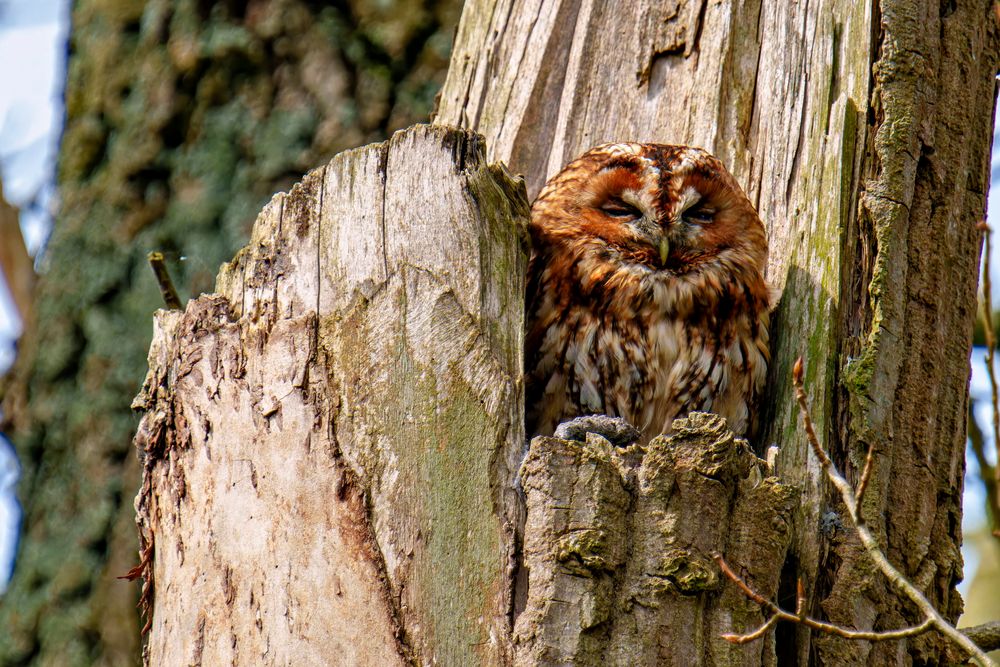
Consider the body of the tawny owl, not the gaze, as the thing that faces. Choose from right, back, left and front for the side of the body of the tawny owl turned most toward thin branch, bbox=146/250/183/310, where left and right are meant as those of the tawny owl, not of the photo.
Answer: right

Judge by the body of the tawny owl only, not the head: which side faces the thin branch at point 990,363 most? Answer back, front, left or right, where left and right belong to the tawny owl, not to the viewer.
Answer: left

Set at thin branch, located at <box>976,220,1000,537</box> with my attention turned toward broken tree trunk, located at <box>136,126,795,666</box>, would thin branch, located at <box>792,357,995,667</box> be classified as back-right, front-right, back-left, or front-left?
front-left

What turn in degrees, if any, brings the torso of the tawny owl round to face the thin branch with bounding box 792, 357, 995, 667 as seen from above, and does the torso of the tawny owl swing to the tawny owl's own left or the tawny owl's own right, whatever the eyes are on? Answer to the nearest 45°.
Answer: approximately 45° to the tawny owl's own left

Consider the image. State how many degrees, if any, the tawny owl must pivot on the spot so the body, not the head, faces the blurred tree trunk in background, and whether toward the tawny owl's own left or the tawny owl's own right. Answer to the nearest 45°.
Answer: approximately 135° to the tawny owl's own right

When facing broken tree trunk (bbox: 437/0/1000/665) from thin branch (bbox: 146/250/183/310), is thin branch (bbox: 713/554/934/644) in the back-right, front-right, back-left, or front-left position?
front-right

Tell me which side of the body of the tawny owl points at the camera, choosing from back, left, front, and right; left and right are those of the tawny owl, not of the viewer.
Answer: front

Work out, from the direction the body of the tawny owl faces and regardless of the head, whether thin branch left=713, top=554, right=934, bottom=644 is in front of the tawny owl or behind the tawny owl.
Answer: in front

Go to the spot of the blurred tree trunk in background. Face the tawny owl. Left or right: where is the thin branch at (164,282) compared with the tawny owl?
right
